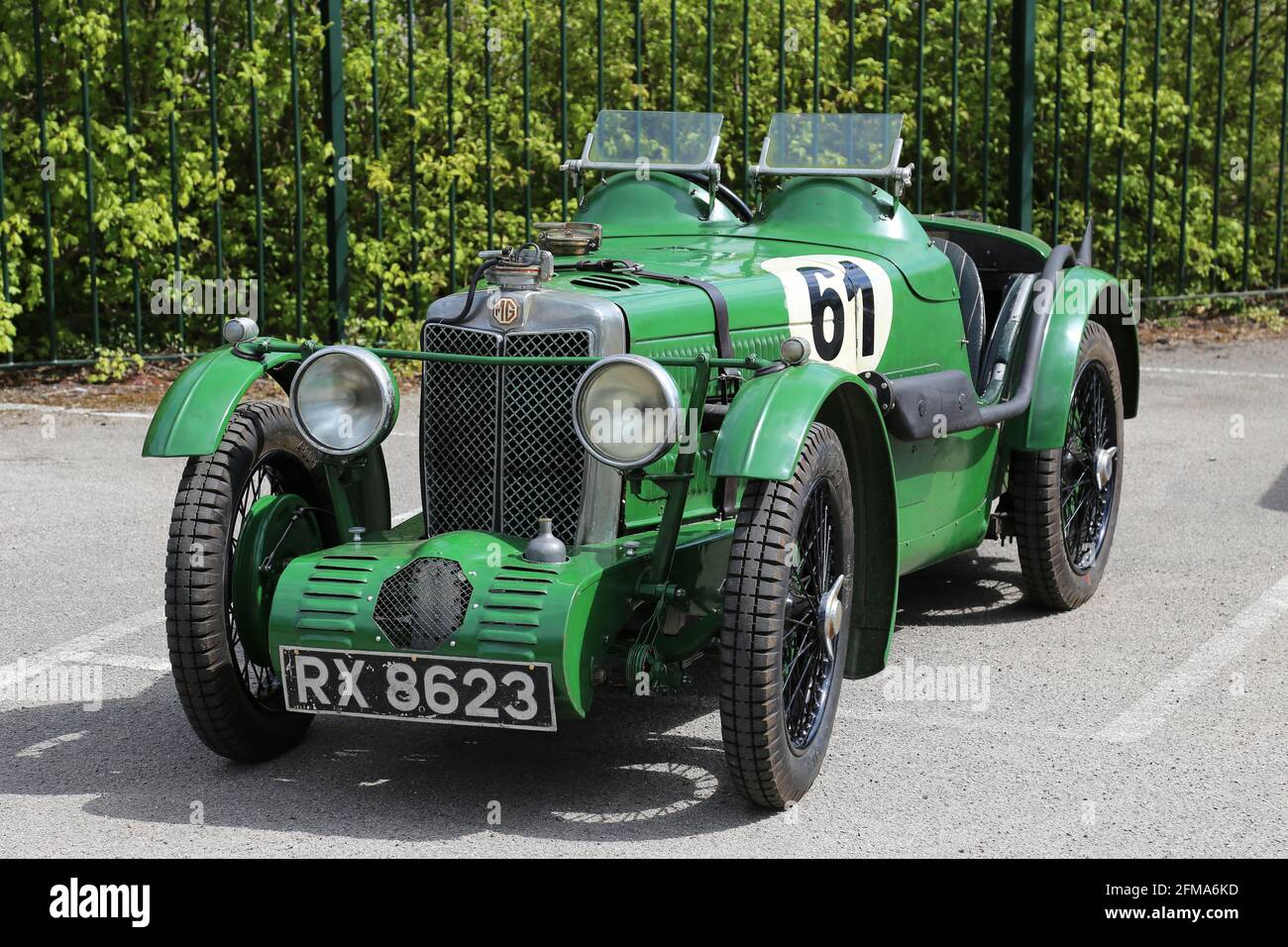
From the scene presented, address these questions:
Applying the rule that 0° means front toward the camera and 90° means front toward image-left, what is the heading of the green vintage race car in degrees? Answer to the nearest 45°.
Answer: approximately 45°

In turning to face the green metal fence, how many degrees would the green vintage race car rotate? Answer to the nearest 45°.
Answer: approximately 135° to its right
